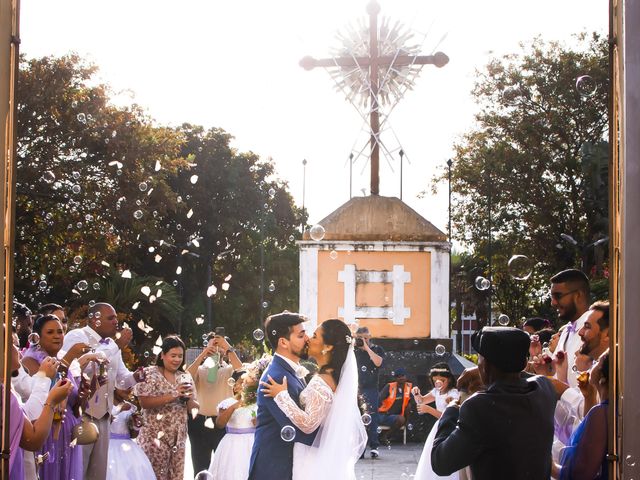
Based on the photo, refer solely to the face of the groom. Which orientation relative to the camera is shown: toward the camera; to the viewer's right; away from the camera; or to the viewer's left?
to the viewer's right

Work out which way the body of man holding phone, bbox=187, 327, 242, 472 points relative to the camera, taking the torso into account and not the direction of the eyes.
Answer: toward the camera

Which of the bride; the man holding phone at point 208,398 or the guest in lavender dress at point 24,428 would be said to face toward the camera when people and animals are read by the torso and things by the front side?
the man holding phone

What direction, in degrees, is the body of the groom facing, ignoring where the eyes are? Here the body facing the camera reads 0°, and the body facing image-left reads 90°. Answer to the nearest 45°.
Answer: approximately 270°

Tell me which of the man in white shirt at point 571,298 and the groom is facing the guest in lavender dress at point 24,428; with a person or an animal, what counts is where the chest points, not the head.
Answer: the man in white shirt

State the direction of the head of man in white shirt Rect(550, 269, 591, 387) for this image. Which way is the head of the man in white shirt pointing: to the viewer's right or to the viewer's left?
to the viewer's left

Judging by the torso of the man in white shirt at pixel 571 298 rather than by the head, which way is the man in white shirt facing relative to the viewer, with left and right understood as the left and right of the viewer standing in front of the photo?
facing the viewer and to the left of the viewer

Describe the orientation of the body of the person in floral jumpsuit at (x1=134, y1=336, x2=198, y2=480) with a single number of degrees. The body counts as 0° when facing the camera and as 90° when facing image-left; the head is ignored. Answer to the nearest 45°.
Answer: approximately 315°

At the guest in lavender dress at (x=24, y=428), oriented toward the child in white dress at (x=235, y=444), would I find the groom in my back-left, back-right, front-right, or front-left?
front-right

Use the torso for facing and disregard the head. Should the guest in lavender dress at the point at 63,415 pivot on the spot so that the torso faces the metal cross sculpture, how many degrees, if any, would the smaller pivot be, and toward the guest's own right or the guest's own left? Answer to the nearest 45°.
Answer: approximately 90° to the guest's own left

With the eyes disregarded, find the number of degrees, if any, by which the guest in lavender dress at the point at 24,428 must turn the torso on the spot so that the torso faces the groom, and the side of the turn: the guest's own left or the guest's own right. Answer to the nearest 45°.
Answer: approximately 45° to the guest's own left

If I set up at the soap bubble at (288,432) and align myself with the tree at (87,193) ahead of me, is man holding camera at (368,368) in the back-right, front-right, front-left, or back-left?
front-right

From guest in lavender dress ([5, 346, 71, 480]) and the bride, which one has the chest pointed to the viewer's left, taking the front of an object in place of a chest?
the bride

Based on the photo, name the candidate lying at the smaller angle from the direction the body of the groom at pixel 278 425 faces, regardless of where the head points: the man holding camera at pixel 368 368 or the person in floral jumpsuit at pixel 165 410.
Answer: the man holding camera

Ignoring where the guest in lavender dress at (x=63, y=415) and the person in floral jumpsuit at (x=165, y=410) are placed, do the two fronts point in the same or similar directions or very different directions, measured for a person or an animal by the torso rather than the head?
same or similar directions

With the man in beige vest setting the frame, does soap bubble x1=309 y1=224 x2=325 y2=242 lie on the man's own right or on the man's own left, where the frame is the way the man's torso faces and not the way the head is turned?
on the man's own left

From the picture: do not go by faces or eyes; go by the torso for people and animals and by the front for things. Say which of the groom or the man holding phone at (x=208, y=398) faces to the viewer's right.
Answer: the groom

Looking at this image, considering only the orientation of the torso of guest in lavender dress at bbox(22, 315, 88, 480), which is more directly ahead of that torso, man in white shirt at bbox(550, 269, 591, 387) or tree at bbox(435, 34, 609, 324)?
the man in white shirt

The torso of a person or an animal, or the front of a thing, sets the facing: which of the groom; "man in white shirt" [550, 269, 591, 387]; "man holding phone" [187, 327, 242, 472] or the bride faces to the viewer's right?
the groom
